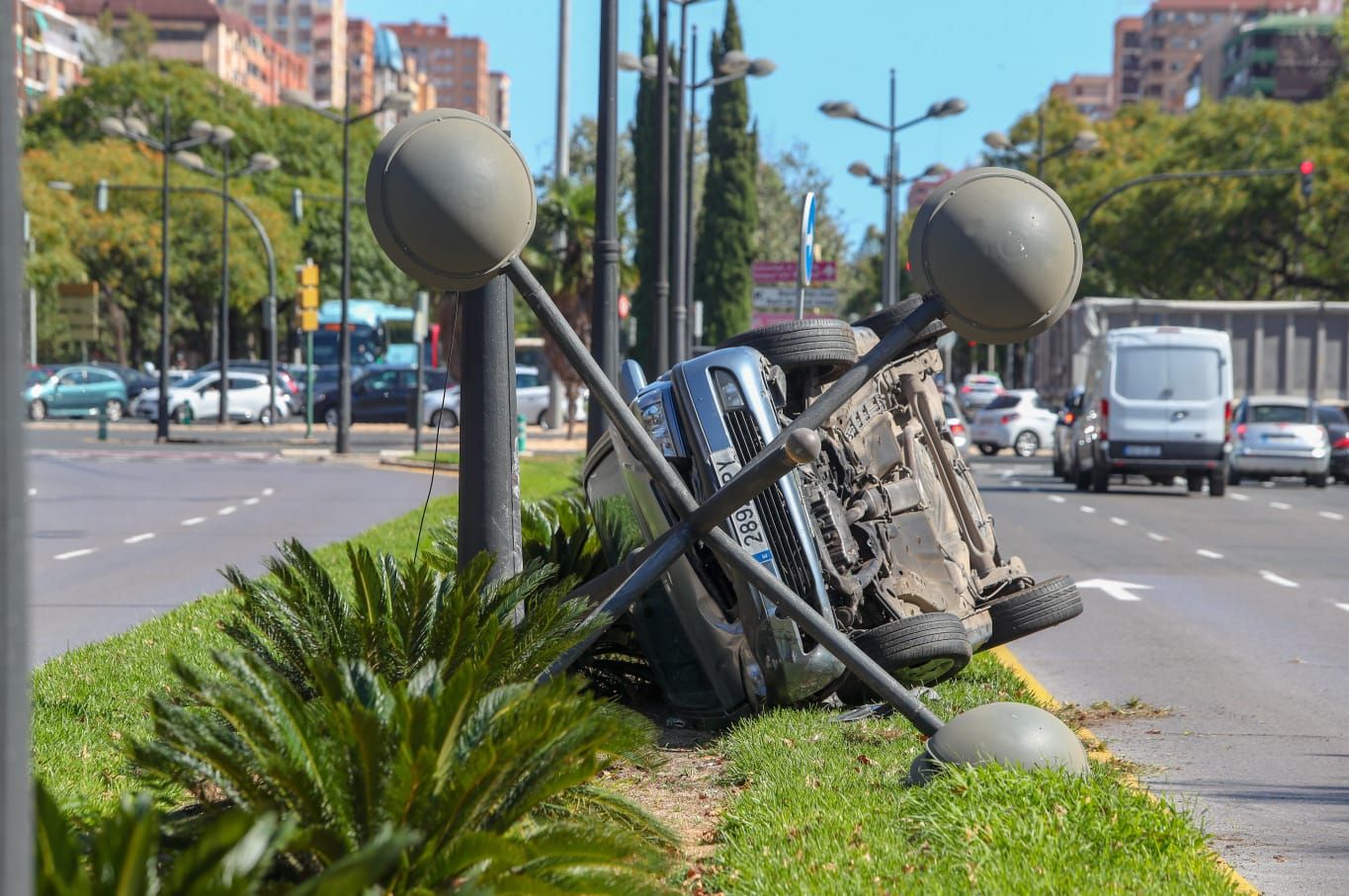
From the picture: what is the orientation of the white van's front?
away from the camera

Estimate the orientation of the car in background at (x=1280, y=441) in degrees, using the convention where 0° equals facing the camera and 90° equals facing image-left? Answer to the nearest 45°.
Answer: approximately 180°

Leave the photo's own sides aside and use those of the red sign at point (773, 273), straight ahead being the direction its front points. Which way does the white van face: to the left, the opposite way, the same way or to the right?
the opposite way

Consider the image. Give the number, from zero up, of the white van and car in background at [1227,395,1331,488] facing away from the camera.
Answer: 2

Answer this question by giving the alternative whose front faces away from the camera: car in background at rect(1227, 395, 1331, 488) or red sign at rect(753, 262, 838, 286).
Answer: the car in background

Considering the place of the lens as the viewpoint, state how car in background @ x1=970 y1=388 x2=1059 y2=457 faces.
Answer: facing away from the viewer and to the right of the viewer

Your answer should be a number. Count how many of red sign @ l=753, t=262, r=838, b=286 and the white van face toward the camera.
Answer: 1

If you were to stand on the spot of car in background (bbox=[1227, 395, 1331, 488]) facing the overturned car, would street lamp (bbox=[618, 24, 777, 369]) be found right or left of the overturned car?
right

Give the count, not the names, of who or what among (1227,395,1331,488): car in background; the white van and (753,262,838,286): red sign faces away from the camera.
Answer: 2

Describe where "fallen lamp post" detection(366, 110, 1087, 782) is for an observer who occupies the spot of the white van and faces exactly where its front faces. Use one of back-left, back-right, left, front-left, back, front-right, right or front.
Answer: back

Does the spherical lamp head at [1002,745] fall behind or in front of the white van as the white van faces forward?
behind

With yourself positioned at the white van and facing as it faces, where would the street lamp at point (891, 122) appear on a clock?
The street lamp is roughly at 11 o'clock from the white van.
